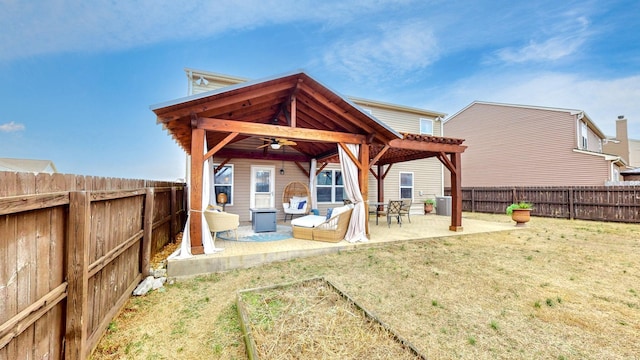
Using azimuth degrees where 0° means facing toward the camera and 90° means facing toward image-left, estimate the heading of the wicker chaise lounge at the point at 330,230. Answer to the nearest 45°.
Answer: approximately 90°

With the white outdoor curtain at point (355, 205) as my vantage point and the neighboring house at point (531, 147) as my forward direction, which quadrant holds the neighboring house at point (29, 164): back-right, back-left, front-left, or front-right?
back-left

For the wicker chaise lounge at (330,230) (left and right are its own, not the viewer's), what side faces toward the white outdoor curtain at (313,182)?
right

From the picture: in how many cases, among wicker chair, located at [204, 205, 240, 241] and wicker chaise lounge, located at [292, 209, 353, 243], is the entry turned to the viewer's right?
1

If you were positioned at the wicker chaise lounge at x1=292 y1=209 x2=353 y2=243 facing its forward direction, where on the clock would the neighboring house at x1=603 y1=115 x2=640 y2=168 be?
The neighboring house is roughly at 5 o'clock from the wicker chaise lounge.

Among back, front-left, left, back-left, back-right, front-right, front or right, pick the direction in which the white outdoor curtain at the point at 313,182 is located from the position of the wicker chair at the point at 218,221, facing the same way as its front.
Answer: front-left

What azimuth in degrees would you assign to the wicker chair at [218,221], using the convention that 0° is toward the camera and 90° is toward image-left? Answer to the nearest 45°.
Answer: approximately 270°

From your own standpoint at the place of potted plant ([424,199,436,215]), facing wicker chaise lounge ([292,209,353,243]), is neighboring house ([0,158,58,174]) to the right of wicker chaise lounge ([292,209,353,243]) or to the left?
right

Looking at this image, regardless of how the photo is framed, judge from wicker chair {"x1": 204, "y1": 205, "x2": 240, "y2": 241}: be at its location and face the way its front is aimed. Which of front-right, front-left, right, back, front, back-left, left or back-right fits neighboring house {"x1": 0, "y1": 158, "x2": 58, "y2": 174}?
back-left

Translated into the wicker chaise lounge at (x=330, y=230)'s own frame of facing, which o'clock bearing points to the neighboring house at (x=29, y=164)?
The neighboring house is roughly at 1 o'clock from the wicker chaise lounge.

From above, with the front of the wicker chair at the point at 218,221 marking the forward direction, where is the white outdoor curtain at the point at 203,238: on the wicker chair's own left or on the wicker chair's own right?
on the wicker chair's own right

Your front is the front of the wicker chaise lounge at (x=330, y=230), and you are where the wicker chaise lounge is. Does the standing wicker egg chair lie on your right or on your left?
on your right

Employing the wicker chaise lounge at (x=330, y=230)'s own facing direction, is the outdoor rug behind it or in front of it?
in front

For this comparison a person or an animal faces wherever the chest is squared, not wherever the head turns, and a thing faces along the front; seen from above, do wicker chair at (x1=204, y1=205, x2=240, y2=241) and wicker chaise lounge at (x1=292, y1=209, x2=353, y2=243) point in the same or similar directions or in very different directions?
very different directions

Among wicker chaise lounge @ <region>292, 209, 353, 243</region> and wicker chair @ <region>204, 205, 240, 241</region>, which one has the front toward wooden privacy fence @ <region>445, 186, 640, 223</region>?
wicker chair @ <region>204, 205, 240, 241</region>

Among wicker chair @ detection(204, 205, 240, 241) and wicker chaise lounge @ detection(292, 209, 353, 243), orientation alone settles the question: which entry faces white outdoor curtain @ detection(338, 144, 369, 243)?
wicker chair @ detection(204, 205, 240, 241)

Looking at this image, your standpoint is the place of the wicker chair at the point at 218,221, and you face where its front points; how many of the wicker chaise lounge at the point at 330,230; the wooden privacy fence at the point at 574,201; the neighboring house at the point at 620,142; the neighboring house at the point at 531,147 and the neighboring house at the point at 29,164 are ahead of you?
4
